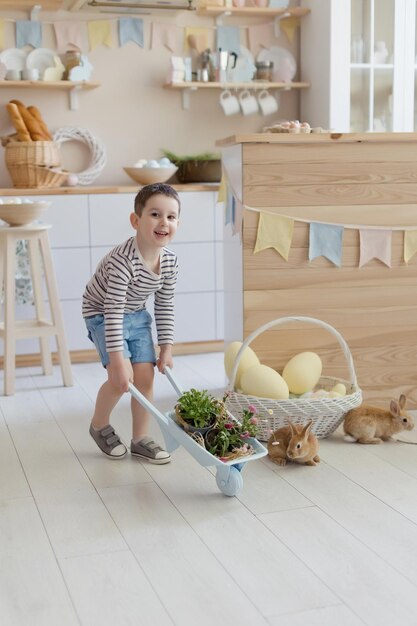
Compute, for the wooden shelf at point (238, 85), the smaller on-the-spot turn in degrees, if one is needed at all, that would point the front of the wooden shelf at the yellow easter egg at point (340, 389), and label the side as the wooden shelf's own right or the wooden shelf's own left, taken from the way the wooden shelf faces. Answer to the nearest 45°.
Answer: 0° — it already faces it

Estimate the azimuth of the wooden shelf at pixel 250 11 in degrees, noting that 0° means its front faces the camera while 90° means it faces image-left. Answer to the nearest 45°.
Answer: approximately 0°

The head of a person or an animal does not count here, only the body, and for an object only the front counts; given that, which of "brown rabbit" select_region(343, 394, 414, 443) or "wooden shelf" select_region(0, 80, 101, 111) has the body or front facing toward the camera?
the wooden shelf

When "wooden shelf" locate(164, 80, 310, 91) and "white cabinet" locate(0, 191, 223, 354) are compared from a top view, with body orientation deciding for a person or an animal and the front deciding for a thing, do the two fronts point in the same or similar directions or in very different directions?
same or similar directions

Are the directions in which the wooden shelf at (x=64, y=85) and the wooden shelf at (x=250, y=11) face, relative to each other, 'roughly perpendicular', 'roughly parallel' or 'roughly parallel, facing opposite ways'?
roughly parallel

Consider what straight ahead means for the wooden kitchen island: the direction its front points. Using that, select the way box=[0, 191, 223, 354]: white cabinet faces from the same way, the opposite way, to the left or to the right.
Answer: the same way

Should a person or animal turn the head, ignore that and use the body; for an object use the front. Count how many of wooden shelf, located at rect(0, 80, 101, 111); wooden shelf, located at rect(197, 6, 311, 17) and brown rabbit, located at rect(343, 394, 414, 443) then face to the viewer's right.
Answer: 1

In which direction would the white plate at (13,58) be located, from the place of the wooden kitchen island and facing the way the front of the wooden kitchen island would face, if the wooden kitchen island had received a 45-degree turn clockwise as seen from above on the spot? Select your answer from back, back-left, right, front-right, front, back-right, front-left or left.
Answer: right

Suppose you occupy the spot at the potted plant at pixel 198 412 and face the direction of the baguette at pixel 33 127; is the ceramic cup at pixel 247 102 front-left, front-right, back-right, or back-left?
front-right

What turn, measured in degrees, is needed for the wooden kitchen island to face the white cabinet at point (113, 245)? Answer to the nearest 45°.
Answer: approximately 135° to its right

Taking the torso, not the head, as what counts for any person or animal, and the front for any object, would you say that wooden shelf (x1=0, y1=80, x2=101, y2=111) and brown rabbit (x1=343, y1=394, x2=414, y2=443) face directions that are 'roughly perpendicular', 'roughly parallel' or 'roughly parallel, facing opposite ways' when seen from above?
roughly perpendicular

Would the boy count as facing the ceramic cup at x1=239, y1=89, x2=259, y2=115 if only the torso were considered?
no

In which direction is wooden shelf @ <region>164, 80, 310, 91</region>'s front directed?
toward the camera

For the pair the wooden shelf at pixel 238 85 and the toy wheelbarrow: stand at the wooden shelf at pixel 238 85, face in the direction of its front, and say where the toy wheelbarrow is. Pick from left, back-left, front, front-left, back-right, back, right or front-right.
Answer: front

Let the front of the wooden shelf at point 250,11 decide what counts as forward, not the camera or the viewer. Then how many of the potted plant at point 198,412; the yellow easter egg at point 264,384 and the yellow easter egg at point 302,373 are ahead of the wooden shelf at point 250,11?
3

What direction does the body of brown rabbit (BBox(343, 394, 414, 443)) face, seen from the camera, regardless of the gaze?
to the viewer's right

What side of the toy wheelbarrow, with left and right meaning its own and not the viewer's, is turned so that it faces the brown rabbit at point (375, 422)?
left
